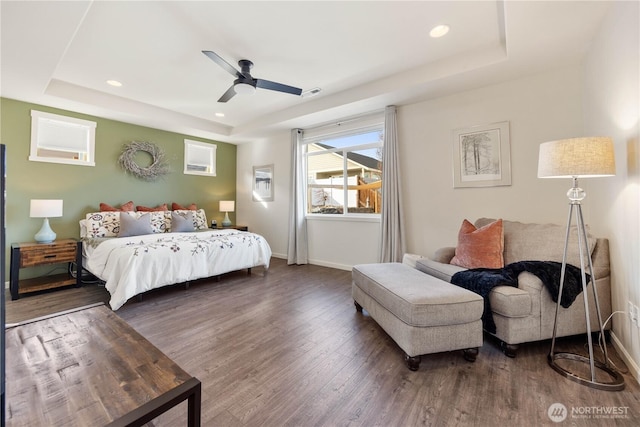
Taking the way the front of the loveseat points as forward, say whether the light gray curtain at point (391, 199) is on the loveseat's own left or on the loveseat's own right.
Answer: on the loveseat's own right

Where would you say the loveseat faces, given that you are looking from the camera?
facing the viewer and to the left of the viewer

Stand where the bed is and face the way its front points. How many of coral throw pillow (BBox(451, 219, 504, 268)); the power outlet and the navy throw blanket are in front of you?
3

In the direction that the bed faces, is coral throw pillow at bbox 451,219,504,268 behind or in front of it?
in front

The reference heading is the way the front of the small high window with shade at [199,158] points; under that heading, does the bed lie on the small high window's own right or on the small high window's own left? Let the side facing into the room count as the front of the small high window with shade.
on the small high window's own right

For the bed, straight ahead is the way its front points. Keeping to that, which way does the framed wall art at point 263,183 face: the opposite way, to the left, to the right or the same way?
to the right

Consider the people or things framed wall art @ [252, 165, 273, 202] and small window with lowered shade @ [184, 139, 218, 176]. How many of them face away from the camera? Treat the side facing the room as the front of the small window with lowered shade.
0

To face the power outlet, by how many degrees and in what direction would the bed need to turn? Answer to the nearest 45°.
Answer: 0° — it already faces it

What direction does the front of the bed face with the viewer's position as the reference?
facing the viewer and to the right of the viewer

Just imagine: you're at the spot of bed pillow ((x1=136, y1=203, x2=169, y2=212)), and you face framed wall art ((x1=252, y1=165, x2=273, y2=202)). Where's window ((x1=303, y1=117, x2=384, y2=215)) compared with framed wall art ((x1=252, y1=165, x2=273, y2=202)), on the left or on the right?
right

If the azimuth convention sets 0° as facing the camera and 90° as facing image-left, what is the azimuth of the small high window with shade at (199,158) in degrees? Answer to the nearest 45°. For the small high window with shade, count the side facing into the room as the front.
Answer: approximately 315°

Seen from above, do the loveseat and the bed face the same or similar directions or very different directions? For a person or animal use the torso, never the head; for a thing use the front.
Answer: very different directions

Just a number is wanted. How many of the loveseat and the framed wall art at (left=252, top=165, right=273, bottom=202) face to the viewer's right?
0

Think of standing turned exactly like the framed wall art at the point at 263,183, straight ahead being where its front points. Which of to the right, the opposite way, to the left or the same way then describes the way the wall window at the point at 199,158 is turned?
to the left
